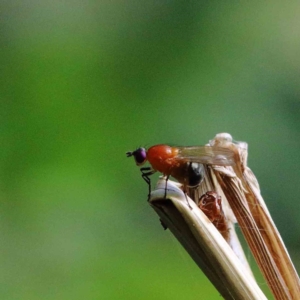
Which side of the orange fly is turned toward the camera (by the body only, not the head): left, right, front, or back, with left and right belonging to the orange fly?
left
